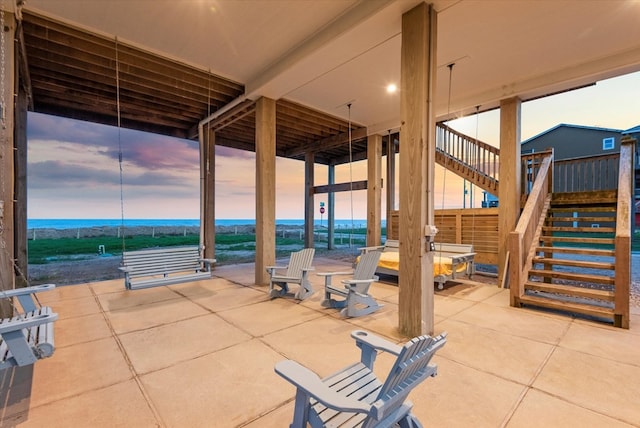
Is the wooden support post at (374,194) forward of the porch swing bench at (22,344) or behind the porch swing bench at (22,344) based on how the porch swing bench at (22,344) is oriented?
forward

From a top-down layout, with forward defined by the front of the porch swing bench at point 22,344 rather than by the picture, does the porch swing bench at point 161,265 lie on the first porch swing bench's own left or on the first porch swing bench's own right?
on the first porch swing bench's own left

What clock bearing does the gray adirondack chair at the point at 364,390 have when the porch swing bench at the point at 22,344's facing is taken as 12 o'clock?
The gray adirondack chair is roughly at 2 o'clock from the porch swing bench.

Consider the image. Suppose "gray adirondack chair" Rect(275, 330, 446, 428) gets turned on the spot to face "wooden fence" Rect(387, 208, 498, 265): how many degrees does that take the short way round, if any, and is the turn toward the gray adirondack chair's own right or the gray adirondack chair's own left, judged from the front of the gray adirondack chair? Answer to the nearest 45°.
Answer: approximately 90° to the gray adirondack chair's own right

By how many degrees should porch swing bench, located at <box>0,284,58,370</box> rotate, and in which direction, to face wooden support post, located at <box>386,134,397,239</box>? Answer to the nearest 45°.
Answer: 0° — it already faces it

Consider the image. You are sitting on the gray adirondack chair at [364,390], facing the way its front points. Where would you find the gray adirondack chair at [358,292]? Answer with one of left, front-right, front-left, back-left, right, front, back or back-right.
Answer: front-right

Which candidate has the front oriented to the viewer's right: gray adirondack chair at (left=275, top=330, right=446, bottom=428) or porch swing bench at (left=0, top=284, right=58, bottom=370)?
the porch swing bench

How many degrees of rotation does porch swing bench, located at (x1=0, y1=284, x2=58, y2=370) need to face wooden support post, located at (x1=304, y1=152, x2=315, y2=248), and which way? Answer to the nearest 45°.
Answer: approximately 45° to its left

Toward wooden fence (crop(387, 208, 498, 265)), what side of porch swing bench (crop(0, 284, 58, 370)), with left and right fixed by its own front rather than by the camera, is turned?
front

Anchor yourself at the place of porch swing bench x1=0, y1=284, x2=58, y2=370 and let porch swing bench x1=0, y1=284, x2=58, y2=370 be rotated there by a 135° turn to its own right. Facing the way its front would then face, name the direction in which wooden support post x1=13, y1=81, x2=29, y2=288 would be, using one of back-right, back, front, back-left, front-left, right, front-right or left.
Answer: back-right

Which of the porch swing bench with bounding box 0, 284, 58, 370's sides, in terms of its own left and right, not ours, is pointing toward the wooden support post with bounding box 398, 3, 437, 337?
front

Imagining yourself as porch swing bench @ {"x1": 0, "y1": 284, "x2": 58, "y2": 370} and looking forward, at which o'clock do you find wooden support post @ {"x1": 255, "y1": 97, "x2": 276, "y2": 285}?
The wooden support post is roughly at 11 o'clock from the porch swing bench.

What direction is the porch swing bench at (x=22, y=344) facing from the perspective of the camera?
to the viewer's right

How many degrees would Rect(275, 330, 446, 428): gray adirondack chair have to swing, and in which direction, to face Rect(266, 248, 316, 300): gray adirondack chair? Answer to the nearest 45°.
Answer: approximately 45° to its right
